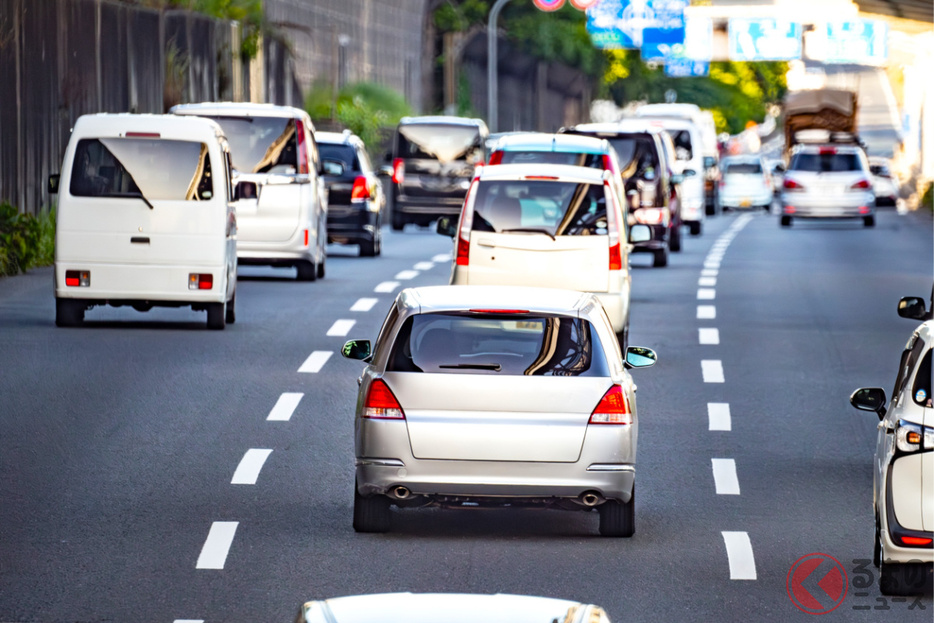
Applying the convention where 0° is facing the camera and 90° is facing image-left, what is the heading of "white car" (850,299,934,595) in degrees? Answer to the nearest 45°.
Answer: approximately 180°

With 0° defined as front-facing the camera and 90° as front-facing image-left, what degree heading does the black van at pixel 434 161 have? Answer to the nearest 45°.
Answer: approximately 180°

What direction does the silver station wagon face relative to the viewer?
away from the camera

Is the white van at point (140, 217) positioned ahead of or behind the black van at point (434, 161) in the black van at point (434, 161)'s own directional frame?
behind

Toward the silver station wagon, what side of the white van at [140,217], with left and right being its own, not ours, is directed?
back

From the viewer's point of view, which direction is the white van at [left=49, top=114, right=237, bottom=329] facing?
away from the camera

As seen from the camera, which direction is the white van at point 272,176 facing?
away from the camera

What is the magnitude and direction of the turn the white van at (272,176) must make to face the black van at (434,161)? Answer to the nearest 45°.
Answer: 0° — it already faces it

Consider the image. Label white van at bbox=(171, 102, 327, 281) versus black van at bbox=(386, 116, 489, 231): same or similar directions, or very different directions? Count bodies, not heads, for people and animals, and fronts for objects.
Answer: same or similar directions

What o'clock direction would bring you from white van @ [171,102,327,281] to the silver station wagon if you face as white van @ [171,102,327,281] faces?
The silver station wagon is roughly at 6 o'clock from the white van.

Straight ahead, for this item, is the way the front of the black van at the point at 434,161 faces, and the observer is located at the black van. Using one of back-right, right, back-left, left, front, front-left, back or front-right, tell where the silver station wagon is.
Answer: back

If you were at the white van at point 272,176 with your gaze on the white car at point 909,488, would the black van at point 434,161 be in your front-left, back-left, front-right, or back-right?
back-left

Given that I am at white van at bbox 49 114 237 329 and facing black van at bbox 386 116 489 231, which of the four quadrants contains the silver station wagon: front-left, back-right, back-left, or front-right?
back-right

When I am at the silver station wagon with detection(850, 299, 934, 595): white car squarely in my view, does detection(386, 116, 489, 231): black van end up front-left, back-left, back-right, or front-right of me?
back-left

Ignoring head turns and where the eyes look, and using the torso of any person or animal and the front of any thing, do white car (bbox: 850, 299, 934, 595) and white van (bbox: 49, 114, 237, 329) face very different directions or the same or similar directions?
same or similar directions

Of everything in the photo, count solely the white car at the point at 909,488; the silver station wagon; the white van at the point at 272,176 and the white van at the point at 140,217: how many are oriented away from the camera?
4
